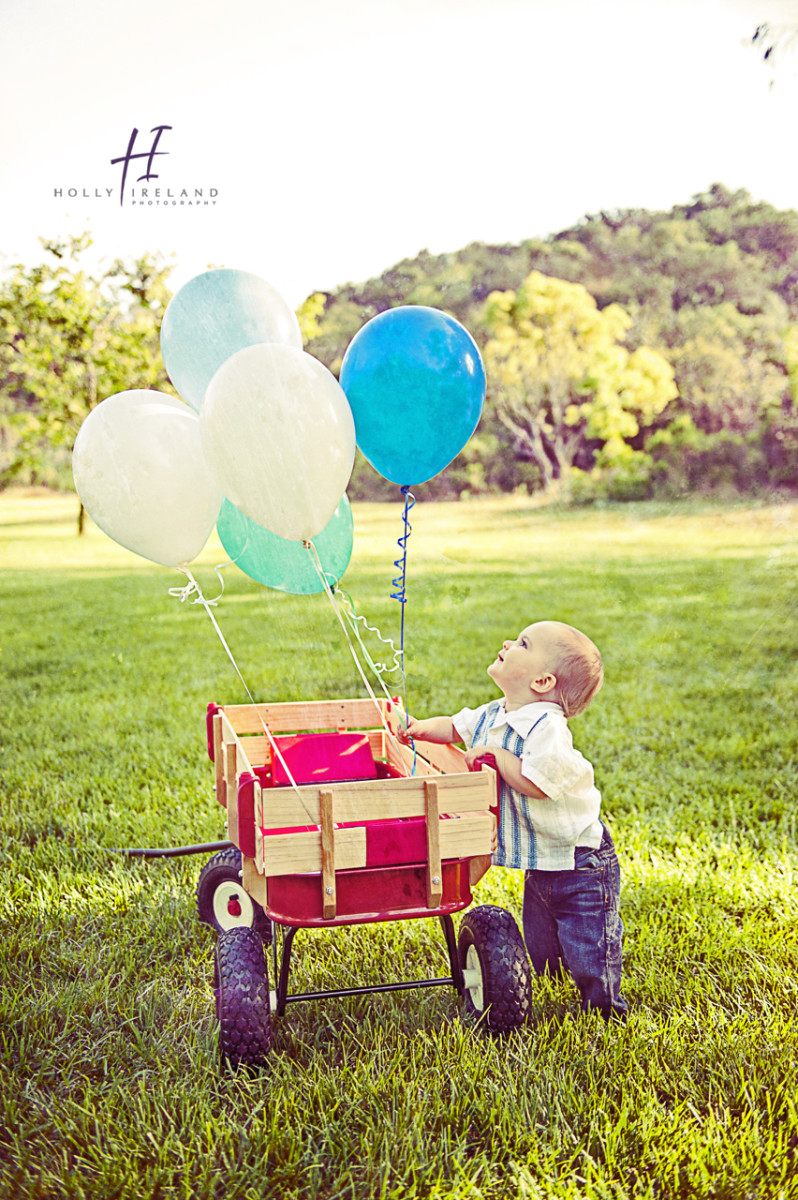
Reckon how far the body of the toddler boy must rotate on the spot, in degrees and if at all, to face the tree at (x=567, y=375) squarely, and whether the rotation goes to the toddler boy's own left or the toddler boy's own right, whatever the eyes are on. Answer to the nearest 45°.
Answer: approximately 90° to the toddler boy's own right

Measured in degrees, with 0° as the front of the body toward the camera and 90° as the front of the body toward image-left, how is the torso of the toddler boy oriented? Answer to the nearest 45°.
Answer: approximately 90°

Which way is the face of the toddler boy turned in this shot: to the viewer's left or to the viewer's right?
to the viewer's left
